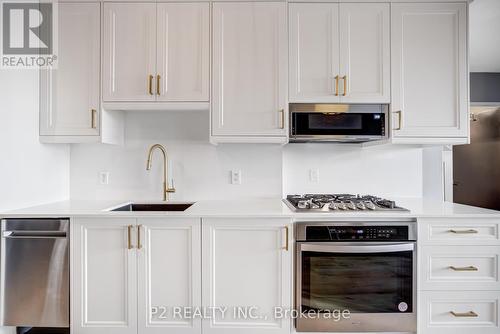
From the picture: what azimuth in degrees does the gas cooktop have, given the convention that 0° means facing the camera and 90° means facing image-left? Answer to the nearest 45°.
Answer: approximately 0°

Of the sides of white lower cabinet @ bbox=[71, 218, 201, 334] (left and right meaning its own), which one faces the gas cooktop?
left

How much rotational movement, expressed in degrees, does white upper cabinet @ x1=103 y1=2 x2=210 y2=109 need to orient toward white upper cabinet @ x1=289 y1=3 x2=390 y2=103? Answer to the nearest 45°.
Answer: approximately 90° to its left

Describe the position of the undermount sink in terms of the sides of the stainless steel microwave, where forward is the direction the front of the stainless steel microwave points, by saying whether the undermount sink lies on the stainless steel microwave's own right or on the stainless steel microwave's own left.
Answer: on the stainless steel microwave's own right

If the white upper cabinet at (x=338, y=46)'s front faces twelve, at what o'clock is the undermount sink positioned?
The undermount sink is roughly at 3 o'clock from the white upper cabinet.

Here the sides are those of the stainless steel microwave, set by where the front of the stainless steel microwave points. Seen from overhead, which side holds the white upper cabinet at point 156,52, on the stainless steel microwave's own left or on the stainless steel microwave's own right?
on the stainless steel microwave's own right
